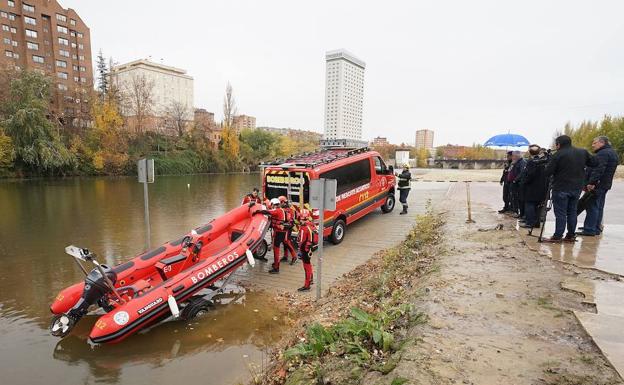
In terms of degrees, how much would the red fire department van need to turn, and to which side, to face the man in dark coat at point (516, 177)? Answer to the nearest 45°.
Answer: approximately 45° to its right

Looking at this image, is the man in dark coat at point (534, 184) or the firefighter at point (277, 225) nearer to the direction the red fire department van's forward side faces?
the man in dark coat

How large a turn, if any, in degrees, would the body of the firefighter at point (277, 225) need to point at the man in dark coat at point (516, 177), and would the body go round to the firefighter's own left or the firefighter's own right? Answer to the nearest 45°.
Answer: approximately 180°

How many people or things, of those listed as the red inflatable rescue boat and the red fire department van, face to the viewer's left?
0

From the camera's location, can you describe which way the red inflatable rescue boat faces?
facing away from the viewer and to the right of the viewer

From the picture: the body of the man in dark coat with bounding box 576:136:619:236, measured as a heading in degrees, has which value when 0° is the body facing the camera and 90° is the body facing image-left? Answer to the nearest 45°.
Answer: approximately 90°

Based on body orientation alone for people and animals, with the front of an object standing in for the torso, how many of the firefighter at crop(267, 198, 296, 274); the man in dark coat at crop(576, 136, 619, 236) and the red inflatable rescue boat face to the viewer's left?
2

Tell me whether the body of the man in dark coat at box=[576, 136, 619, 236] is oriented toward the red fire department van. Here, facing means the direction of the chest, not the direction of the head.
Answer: yes

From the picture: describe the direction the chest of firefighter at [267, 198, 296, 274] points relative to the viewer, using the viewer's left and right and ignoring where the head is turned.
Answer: facing to the left of the viewer

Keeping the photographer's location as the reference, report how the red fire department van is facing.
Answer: facing away from the viewer and to the right of the viewer

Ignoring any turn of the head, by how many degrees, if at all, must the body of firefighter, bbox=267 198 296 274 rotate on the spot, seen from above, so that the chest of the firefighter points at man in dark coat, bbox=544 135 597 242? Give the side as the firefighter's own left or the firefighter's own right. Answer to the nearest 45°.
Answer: approximately 180°

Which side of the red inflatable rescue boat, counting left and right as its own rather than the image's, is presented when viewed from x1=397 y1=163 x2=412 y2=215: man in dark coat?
front

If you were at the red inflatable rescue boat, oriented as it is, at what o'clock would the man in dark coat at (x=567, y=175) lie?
The man in dark coat is roughly at 2 o'clock from the red inflatable rescue boat.

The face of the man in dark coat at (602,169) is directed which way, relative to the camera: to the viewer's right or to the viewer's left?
to the viewer's left
